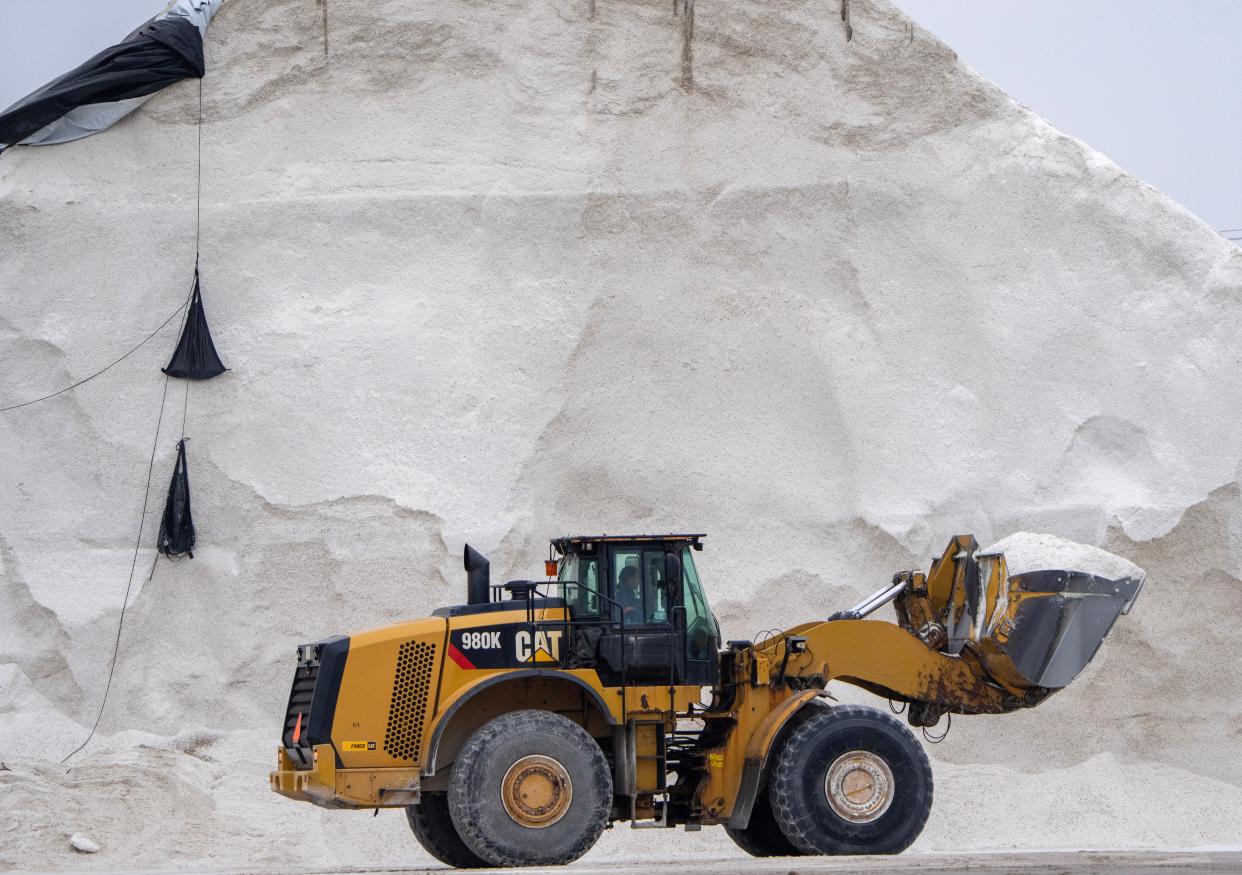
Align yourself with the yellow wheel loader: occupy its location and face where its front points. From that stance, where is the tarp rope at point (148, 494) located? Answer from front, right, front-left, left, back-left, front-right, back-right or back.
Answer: back-left

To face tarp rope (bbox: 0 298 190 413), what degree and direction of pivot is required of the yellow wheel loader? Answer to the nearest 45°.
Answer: approximately 135° to its left

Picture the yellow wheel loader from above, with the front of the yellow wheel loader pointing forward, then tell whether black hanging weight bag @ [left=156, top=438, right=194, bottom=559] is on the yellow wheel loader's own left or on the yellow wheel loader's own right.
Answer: on the yellow wheel loader's own left

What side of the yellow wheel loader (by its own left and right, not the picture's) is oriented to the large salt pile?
left

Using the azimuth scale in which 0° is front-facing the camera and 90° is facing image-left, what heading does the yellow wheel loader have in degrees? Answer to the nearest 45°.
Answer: approximately 270°
